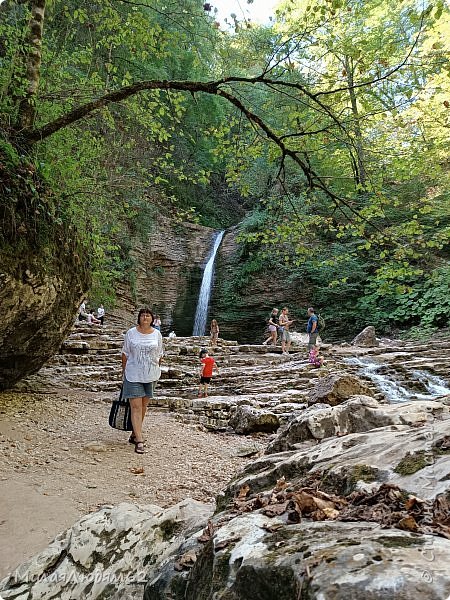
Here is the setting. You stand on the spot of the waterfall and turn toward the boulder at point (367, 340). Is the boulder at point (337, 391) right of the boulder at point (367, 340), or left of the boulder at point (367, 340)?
right

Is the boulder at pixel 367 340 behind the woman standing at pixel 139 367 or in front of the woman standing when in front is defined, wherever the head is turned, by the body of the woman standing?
behind

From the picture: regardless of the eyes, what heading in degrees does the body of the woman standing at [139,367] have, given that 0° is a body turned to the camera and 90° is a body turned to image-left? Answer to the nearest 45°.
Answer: approximately 0°
